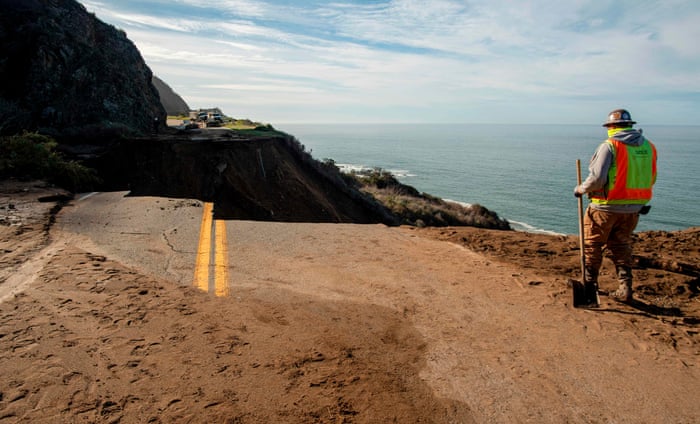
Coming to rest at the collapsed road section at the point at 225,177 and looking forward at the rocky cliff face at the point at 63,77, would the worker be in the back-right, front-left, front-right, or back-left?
back-left

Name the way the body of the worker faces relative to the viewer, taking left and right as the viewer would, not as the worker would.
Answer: facing away from the viewer and to the left of the viewer

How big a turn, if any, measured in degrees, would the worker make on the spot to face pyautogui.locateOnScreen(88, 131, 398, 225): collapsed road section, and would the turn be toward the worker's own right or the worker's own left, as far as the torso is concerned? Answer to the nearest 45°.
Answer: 0° — they already face it
